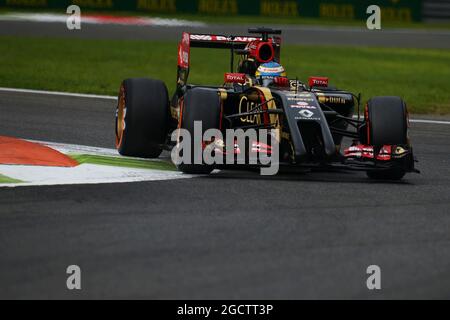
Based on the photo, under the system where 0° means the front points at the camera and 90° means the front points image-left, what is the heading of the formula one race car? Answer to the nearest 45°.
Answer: approximately 0°
